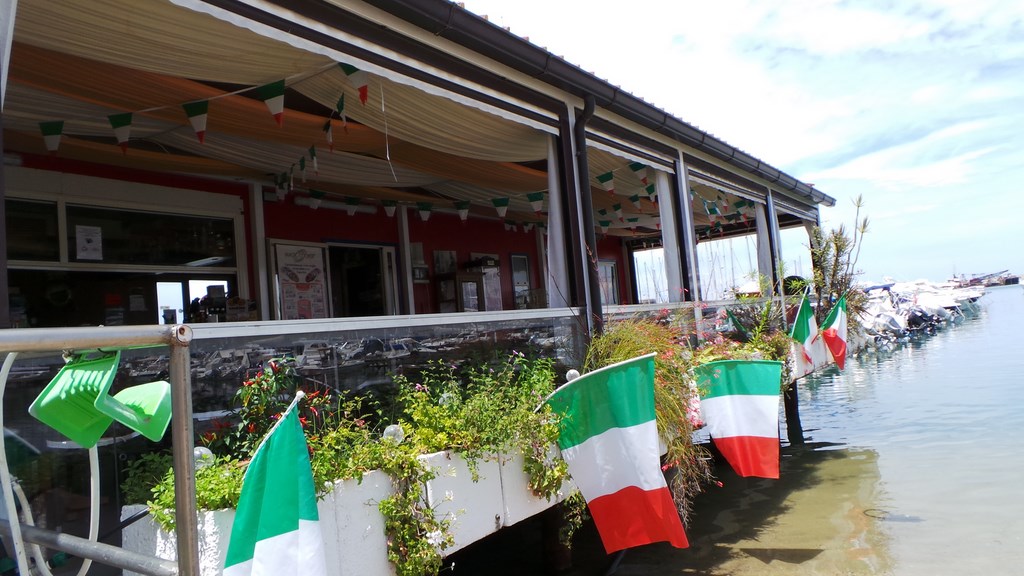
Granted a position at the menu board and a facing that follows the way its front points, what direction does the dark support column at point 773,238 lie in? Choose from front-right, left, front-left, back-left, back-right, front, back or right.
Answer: left

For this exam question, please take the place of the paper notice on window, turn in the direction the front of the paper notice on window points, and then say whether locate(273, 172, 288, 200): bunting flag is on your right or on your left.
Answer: on your left

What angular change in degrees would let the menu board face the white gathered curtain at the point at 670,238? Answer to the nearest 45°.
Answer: approximately 45° to its left

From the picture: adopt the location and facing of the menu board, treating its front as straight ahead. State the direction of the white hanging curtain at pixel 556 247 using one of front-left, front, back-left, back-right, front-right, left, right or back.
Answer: front-left

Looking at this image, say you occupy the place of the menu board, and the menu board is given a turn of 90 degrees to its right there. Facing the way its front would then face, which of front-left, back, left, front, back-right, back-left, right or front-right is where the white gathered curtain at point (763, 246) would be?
back
